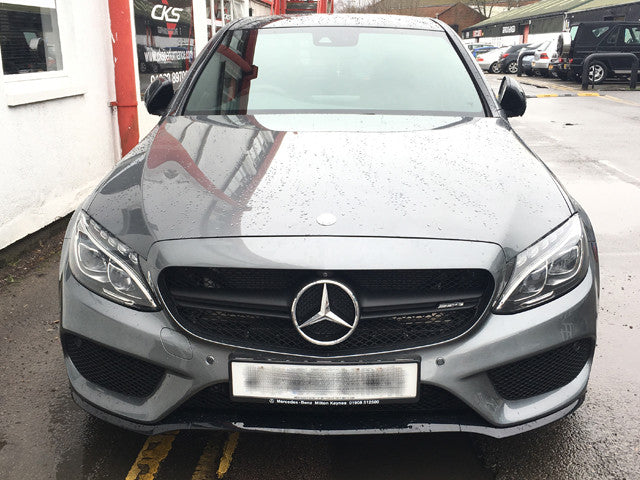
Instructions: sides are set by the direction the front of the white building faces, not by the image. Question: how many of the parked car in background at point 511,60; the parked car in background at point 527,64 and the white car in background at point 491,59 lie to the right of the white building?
0

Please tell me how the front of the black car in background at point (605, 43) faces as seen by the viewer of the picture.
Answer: facing away from the viewer and to the right of the viewer

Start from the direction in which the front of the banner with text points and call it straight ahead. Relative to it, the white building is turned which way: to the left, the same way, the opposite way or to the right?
the same way

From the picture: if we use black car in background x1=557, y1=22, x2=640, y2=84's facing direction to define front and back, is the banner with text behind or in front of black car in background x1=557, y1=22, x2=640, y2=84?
behind

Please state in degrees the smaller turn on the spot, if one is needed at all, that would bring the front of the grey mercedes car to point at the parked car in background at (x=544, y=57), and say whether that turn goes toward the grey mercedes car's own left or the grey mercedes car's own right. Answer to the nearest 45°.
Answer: approximately 180°

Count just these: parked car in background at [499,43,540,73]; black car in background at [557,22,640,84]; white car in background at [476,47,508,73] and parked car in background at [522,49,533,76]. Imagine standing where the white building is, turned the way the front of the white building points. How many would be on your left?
4

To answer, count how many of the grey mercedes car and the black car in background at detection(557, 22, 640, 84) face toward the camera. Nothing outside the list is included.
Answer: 1

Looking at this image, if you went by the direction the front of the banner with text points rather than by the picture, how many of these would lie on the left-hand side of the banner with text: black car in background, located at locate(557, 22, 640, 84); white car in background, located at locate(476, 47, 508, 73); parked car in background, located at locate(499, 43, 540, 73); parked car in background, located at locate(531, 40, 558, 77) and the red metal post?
4

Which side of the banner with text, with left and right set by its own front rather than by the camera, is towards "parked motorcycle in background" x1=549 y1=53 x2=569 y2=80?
left

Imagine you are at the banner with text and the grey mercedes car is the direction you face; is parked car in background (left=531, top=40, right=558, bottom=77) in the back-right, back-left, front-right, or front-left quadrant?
back-left

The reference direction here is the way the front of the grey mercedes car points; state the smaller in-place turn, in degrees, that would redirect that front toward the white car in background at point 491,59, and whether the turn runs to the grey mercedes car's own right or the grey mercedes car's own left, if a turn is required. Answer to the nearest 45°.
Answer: approximately 180°

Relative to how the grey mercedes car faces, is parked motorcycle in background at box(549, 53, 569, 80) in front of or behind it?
behind

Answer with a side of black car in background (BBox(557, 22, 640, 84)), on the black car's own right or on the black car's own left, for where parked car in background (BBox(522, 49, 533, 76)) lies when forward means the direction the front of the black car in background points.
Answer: on the black car's own left

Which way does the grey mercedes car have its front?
toward the camera

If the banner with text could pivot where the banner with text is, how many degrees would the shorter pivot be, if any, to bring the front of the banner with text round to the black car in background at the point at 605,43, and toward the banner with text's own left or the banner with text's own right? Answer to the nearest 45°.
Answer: approximately 90° to the banner with text's own left

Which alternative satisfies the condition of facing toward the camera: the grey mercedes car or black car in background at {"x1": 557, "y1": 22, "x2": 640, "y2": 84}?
the grey mercedes car

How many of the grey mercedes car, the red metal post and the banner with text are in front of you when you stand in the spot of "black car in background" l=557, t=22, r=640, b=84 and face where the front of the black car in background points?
0

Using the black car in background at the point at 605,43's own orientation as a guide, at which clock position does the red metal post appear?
The red metal post is roughly at 5 o'clock from the black car in background.

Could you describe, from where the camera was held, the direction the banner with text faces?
facing the viewer and to the right of the viewer
